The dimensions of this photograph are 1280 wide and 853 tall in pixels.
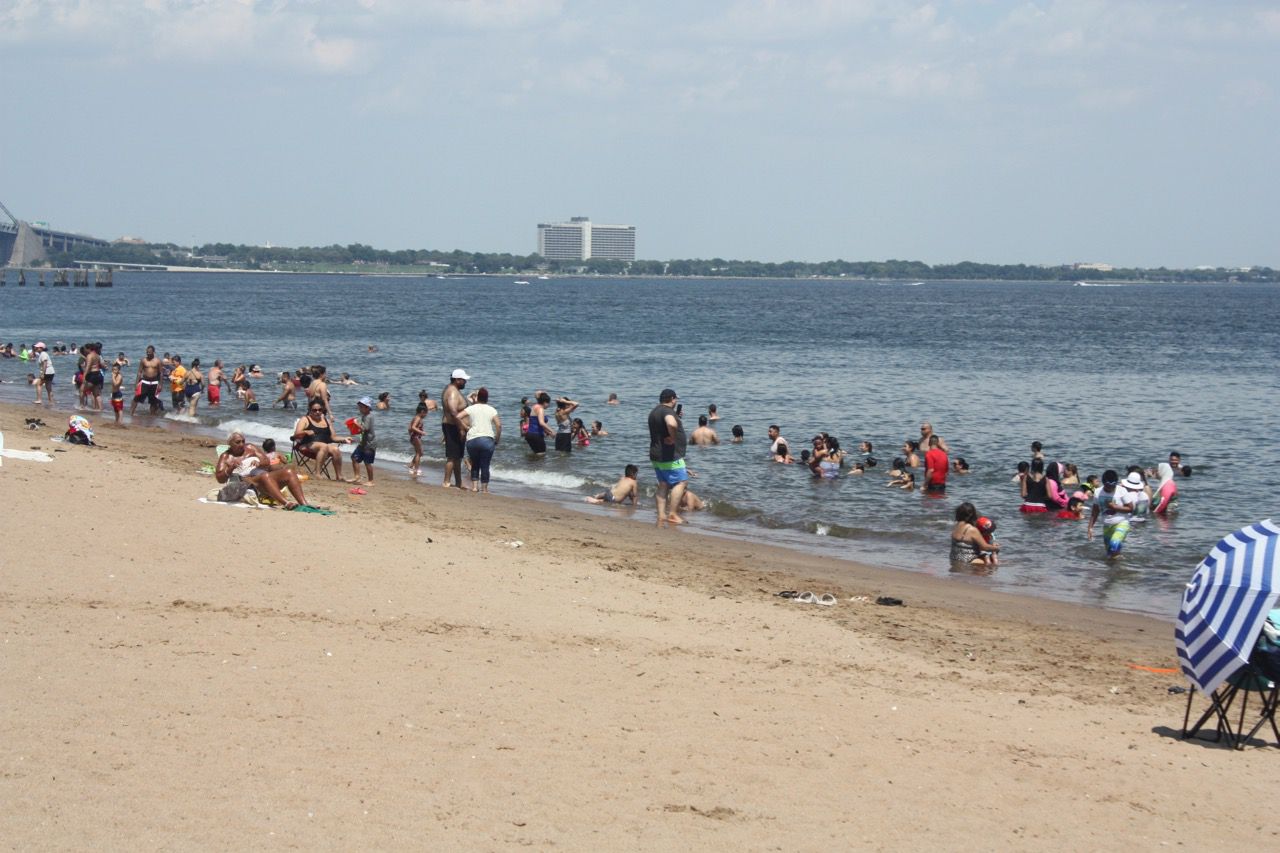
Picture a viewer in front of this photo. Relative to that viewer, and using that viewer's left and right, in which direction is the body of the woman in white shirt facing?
facing away from the viewer

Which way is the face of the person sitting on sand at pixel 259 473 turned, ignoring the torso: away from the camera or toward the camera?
toward the camera

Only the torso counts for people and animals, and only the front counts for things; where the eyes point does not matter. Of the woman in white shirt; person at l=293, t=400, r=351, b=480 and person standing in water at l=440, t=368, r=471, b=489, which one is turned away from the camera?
the woman in white shirt

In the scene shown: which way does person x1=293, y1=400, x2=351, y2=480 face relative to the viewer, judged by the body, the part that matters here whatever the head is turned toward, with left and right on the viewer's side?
facing the viewer and to the right of the viewer

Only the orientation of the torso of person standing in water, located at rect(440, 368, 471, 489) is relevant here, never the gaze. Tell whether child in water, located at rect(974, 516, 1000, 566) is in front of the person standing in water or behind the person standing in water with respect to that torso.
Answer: in front

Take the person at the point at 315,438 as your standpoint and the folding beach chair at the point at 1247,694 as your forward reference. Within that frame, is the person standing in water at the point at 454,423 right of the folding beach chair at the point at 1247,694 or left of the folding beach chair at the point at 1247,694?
left

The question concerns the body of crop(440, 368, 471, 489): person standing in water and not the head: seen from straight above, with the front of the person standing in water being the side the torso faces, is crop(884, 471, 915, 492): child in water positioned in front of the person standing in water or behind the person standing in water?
in front

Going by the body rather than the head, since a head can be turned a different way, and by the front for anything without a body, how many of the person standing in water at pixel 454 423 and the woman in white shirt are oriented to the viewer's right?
1

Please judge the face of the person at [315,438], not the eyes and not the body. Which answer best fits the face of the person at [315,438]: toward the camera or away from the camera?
toward the camera

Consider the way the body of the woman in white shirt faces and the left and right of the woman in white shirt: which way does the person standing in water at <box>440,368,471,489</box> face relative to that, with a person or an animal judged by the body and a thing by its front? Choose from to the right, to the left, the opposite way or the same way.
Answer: to the right
